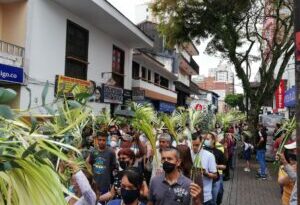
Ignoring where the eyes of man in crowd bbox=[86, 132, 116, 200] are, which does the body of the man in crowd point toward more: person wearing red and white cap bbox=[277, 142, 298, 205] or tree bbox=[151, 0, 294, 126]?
the person wearing red and white cap

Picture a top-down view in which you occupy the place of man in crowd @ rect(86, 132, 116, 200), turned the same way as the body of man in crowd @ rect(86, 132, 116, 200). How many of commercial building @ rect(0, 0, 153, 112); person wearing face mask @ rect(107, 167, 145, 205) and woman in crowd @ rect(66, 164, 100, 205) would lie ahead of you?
2

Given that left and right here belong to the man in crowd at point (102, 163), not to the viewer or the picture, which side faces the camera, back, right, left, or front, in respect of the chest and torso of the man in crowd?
front

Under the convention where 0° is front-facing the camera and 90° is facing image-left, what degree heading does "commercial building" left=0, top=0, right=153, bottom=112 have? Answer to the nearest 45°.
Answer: approximately 315°

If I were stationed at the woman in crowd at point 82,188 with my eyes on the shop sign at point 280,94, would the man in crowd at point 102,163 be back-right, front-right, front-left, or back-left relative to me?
front-left

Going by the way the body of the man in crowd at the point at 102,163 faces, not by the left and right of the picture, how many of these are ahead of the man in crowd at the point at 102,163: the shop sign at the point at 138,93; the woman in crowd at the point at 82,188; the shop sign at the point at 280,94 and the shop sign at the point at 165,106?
1
